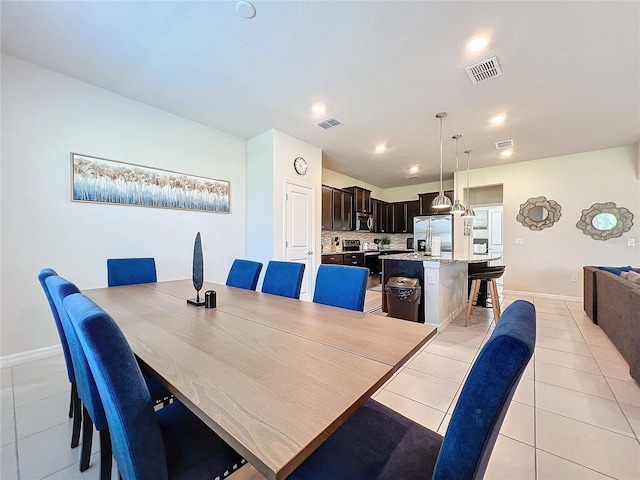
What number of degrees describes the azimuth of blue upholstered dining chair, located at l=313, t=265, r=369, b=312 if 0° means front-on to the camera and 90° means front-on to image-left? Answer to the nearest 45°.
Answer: approximately 45°

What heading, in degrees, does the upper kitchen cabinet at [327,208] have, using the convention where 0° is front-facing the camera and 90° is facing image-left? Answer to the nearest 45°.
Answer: approximately 315°

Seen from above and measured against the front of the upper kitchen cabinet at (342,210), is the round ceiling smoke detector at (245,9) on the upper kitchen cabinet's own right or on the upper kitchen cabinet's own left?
on the upper kitchen cabinet's own right

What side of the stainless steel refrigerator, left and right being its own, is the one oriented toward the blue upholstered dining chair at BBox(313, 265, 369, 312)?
front

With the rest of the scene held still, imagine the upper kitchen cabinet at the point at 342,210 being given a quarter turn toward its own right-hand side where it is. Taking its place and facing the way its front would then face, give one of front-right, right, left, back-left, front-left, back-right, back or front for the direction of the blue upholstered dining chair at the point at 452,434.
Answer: front-left

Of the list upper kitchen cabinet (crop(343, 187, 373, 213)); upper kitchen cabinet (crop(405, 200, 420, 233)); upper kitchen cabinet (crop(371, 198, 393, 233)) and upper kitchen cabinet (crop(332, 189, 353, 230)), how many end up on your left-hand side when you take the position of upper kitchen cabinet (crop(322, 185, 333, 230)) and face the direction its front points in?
4

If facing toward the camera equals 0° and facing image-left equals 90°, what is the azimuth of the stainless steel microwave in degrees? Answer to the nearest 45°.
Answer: approximately 315°

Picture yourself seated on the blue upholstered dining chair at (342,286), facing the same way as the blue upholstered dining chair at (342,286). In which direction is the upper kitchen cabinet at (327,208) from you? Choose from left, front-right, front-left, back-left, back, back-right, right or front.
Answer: back-right

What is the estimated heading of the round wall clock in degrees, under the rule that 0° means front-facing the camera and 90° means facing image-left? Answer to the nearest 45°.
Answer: approximately 315°

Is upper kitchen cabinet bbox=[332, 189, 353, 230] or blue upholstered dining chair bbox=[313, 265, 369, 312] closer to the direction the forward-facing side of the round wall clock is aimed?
the blue upholstered dining chair

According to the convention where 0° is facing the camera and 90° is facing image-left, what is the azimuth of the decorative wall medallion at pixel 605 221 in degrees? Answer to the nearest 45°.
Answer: approximately 0°

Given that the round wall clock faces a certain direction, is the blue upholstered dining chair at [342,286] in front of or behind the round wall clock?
in front
